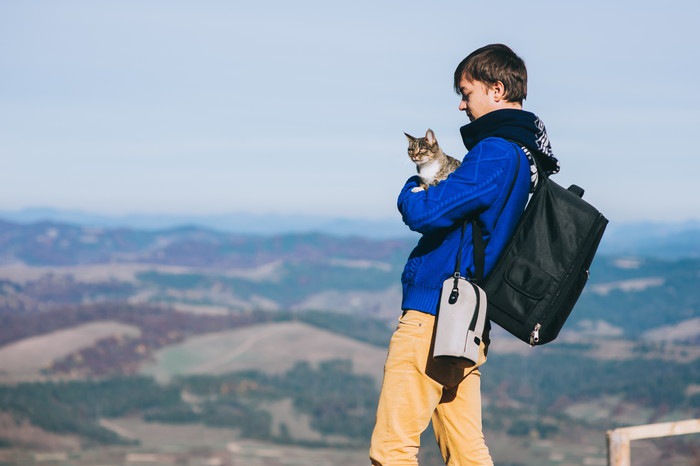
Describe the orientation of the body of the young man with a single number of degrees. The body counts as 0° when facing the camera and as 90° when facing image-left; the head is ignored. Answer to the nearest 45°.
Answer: approximately 90°

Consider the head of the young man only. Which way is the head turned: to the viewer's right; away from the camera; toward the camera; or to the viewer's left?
to the viewer's left
